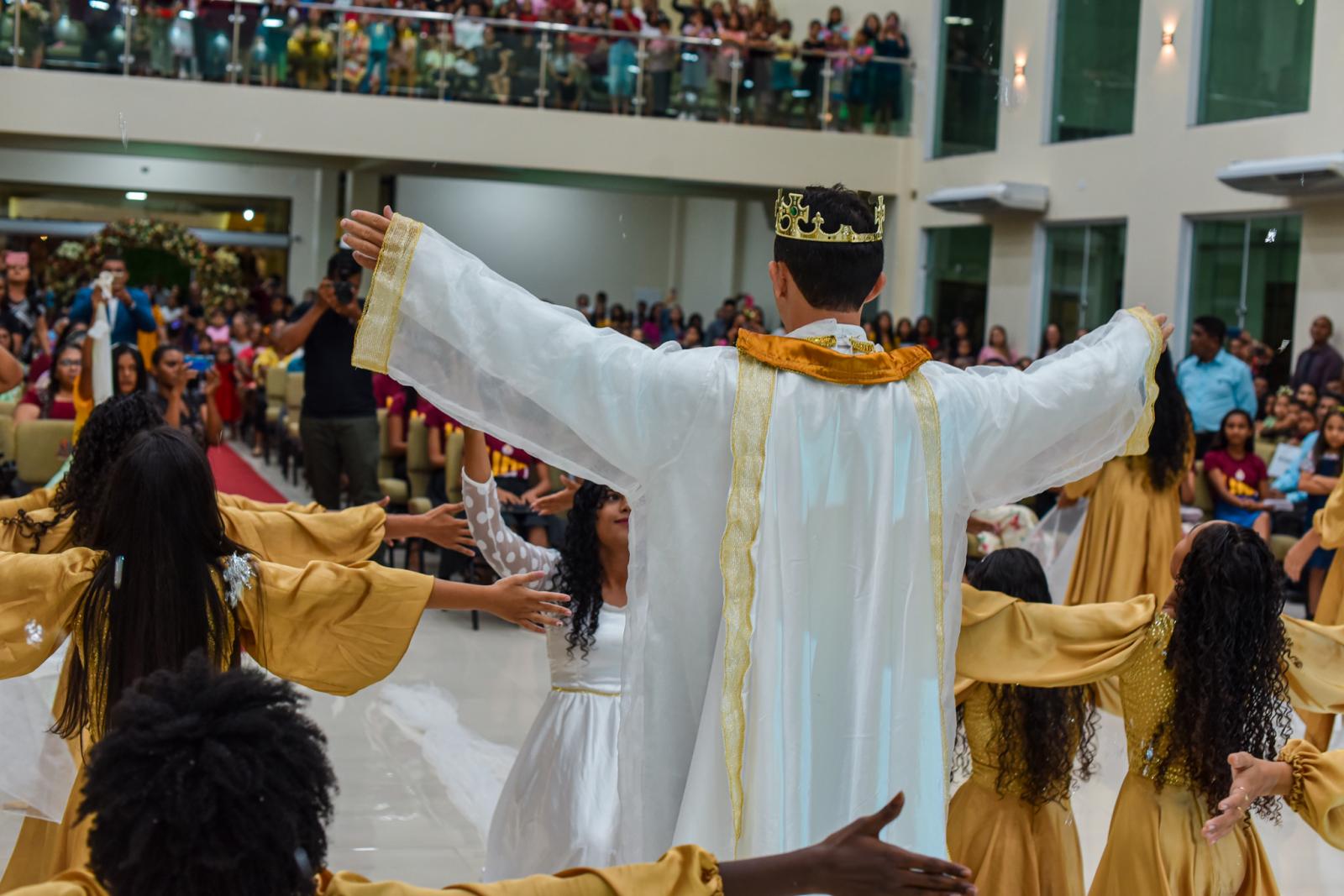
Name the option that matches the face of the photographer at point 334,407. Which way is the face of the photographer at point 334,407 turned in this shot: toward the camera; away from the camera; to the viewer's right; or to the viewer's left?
toward the camera

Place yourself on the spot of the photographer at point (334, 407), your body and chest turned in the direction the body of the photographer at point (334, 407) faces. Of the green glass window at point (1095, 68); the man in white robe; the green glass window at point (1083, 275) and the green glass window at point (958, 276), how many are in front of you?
1

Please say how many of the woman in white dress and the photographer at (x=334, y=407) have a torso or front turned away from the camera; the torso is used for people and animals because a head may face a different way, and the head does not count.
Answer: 0

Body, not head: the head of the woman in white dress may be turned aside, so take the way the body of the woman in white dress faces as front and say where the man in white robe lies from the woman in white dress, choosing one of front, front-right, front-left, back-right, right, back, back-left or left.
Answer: front-right

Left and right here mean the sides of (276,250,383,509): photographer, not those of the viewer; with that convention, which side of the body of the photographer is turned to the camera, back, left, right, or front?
front

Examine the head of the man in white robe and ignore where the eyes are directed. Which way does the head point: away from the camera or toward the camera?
away from the camera

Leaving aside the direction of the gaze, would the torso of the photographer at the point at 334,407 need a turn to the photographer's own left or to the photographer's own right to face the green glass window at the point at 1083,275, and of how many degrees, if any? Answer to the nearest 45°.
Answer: approximately 135° to the photographer's own left

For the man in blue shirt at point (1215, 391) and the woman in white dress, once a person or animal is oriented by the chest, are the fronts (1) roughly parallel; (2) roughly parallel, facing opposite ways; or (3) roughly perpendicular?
roughly perpendicular

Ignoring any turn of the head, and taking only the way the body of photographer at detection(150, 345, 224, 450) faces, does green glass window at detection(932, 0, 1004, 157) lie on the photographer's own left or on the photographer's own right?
on the photographer's own left

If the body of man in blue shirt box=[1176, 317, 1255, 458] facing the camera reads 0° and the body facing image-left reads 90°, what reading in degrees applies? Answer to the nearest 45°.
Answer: approximately 45°
